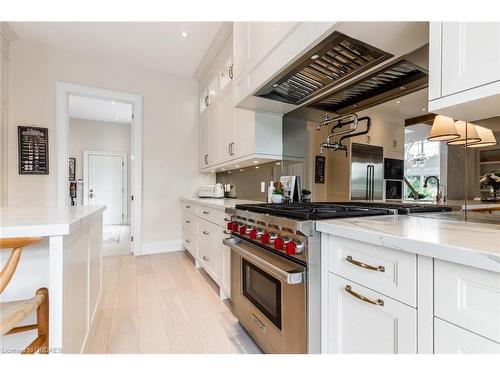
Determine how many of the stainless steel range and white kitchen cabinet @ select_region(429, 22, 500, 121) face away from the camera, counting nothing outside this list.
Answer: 0

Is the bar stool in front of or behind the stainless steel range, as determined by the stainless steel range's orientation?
in front

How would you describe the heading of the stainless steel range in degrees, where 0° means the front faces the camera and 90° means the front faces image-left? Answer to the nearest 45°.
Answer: approximately 45°

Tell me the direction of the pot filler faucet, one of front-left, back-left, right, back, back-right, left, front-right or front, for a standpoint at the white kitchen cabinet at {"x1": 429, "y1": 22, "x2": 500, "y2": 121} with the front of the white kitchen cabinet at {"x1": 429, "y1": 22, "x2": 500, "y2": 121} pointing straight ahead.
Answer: right

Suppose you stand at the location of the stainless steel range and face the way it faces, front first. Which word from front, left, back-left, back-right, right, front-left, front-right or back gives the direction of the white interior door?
right

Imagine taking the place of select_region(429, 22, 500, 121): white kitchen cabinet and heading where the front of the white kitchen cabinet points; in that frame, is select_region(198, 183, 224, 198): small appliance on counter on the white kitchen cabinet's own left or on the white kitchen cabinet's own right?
on the white kitchen cabinet's own right
